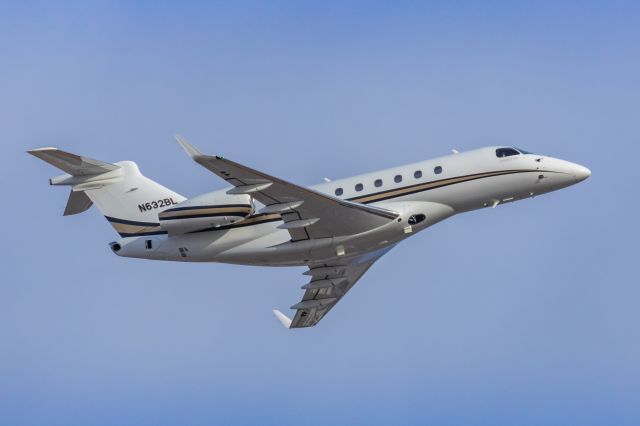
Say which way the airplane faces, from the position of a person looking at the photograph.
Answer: facing to the right of the viewer
